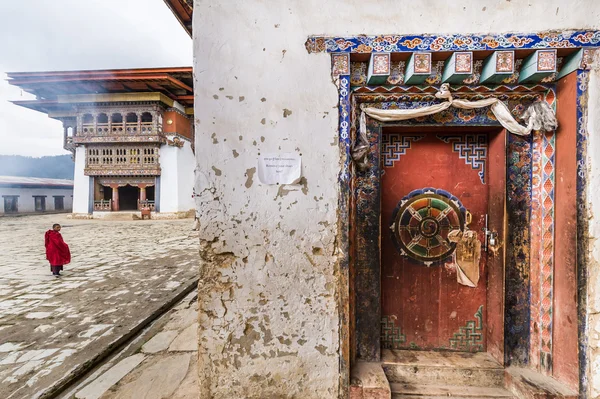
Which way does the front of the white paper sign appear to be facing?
toward the camera

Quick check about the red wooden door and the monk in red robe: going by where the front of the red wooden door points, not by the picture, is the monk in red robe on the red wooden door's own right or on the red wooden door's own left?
on the red wooden door's own right

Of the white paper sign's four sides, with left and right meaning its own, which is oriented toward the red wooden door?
left

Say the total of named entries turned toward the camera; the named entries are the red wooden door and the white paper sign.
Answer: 2

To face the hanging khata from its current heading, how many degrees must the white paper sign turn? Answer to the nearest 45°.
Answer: approximately 90° to its left

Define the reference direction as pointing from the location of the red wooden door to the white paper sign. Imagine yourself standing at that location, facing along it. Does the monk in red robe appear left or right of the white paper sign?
right

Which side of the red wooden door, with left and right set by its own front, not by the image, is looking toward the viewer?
front
